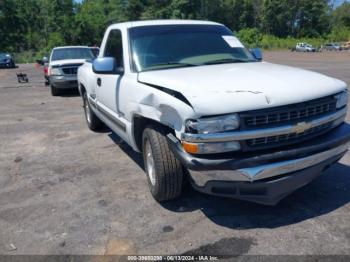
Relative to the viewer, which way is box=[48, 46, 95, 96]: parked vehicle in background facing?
toward the camera

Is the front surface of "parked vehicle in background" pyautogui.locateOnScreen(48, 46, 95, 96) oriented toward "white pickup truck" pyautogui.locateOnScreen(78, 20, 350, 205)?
yes

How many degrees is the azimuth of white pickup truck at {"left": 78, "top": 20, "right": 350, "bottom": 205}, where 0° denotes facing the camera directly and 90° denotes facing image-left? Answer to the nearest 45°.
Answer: approximately 315°

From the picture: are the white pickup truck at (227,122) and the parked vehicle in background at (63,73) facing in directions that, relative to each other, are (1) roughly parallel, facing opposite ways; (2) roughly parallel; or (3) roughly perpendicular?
roughly parallel

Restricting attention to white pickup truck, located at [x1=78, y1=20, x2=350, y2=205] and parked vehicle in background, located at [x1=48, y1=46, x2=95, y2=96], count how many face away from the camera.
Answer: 0

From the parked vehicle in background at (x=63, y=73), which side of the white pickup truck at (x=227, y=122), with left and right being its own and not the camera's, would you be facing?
back
